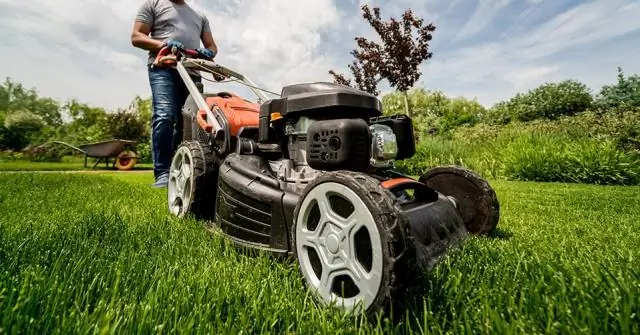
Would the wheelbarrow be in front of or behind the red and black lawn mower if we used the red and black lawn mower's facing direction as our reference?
behind

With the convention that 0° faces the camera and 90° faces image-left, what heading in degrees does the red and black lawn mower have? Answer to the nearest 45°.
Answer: approximately 315°

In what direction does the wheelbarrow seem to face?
to the viewer's right

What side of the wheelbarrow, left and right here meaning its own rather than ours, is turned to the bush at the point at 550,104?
front

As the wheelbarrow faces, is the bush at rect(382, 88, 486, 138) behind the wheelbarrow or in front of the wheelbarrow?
in front

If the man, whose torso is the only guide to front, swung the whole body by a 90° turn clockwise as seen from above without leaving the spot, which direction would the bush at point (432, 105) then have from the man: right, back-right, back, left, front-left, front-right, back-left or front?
back

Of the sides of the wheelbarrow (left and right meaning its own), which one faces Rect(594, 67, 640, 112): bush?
front

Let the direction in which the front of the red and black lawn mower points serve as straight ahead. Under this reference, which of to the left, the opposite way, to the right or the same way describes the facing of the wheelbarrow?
to the left
